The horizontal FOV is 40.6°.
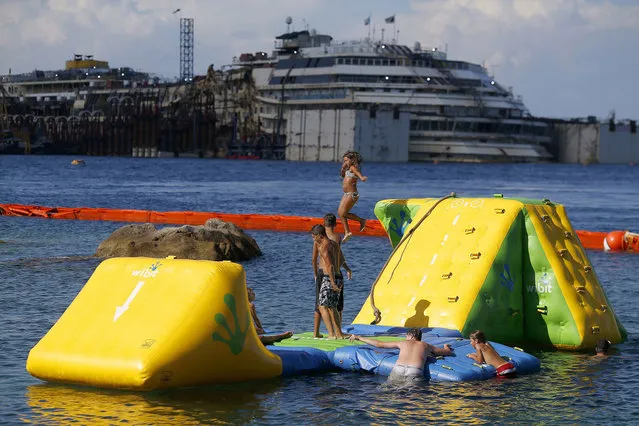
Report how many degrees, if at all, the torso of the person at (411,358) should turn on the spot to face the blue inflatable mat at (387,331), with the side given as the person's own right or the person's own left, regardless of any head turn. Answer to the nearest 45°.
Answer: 0° — they already face it

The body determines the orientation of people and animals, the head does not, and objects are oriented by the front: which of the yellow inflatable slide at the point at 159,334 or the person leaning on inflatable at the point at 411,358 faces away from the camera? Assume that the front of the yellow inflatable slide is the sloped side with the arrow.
the person leaning on inflatable

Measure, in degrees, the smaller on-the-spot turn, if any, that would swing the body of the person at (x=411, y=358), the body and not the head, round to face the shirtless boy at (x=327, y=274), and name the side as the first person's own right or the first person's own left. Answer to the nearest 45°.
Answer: approximately 45° to the first person's own left

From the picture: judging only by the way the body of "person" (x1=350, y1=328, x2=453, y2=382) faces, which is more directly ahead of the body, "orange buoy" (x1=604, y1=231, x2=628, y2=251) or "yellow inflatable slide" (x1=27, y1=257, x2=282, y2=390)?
the orange buoy

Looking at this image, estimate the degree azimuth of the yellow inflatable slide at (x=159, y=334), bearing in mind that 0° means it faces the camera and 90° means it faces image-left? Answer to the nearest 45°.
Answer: approximately 45°

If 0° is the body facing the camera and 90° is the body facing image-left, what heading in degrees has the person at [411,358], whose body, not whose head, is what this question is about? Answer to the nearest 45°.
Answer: approximately 180°

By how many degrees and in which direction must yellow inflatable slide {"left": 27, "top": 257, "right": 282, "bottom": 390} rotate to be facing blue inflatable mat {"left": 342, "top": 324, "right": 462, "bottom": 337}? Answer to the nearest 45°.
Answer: approximately 180°
